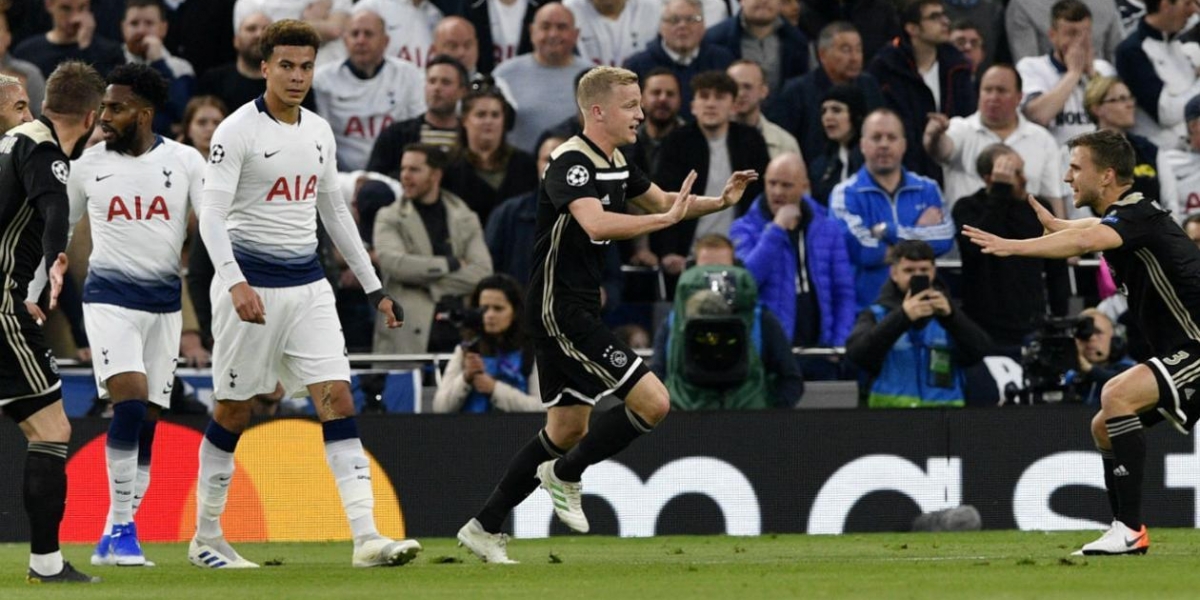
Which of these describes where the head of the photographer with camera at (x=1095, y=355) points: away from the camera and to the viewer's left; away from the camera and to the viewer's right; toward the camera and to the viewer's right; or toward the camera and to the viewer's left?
toward the camera and to the viewer's left

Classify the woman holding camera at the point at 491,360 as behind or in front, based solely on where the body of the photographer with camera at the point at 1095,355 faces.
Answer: in front

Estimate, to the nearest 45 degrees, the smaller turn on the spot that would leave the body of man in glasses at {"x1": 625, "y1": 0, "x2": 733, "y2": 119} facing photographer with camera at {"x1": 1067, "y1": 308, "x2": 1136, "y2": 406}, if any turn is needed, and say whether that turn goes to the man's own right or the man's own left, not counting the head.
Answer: approximately 45° to the man's own left

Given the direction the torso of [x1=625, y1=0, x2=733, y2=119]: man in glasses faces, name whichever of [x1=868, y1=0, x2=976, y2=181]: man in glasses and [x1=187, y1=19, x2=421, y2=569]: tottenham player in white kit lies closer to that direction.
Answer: the tottenham player in white kit

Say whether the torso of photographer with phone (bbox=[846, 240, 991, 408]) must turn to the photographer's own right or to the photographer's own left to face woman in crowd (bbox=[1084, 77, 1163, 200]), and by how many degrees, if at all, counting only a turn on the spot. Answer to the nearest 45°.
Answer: approximately 135° to the photographer's own left

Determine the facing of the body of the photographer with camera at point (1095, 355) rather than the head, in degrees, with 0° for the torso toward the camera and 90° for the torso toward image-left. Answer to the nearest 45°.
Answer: approximately 45°
